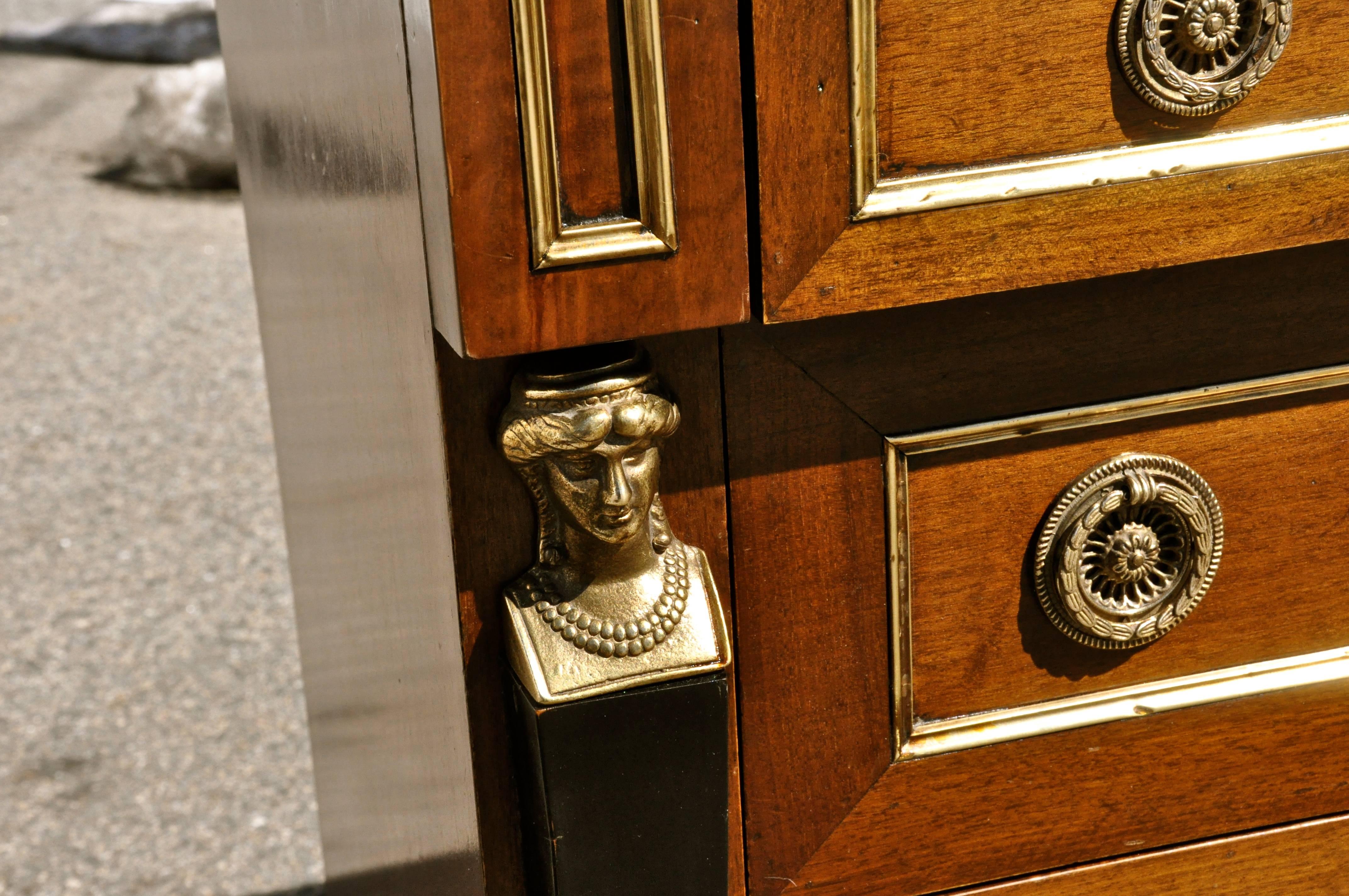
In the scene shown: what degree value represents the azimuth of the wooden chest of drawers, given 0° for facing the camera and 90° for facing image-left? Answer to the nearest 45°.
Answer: approximately 315°
